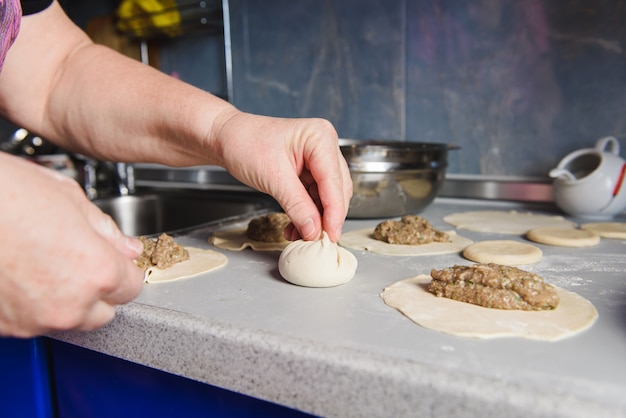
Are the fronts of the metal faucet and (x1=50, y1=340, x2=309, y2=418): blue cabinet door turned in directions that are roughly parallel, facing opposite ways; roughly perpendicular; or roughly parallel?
roughly parallel

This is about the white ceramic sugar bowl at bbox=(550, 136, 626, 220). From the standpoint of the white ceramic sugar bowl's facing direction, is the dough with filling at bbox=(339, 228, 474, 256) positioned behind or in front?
in front

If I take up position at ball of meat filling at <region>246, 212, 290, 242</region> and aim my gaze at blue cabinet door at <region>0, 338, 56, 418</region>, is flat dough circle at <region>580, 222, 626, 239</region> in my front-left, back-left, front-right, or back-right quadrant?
back-left

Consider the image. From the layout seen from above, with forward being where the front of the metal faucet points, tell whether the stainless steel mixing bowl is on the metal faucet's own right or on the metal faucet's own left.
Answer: on the metal faucet's own left

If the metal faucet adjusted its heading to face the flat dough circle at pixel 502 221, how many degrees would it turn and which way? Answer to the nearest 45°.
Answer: approximately 90° to its left

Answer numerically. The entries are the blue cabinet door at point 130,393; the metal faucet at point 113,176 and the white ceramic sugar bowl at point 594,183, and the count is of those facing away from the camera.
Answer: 0

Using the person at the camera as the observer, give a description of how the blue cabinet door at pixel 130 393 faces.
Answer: facing the viewer and to the left of the viewer

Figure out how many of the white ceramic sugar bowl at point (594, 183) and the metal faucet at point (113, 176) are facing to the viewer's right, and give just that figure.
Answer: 0

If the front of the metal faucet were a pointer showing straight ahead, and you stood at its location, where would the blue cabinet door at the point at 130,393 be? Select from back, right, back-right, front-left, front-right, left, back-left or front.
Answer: front-left

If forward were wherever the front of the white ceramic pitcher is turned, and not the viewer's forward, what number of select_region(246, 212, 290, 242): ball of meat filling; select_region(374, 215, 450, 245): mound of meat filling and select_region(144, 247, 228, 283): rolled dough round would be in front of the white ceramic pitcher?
3

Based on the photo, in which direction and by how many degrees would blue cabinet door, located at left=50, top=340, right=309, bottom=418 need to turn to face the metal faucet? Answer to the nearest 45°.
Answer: approximately 135° to its right

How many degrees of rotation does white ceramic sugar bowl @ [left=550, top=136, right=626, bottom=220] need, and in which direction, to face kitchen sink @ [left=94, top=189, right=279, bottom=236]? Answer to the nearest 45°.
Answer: approximately 45° to its right

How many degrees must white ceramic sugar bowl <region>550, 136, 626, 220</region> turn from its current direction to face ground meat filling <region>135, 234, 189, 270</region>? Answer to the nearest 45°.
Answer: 0° — it already faces it
